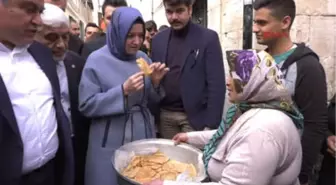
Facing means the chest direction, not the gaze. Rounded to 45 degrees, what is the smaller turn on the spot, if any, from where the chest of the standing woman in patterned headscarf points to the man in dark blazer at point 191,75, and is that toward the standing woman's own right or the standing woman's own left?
approximately 90° to the standing woman's own right

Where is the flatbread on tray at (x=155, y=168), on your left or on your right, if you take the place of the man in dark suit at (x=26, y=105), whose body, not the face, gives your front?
on your left

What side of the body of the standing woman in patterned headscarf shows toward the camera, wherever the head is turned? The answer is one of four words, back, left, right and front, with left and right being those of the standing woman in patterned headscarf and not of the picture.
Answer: left

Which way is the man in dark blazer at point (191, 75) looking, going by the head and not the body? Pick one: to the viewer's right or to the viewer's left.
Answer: to the viewer's left

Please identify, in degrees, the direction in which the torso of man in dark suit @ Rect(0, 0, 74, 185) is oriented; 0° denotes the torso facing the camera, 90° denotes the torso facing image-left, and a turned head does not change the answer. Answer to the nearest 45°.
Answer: approximately 315°

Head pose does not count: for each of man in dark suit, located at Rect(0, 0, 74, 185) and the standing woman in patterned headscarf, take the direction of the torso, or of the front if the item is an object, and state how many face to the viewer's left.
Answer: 1

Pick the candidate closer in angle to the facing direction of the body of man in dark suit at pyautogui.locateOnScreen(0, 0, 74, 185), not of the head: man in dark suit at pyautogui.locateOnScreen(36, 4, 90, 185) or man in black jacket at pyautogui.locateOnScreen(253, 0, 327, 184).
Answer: the man in black jacket

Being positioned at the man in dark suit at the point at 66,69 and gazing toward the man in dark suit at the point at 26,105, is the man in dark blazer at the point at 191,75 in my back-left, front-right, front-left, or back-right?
back-left

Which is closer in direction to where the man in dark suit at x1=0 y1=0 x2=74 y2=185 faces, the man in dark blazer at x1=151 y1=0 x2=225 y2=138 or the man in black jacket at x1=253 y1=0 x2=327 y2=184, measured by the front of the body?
the man in black jacket

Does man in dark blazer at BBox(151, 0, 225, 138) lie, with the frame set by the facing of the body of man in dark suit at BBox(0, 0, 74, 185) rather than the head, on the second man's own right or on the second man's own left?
on the second man's own left

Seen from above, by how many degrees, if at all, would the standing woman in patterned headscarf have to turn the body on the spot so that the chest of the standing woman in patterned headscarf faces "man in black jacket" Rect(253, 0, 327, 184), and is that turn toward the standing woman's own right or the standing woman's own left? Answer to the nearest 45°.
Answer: approximately 135° to the standing woman's own right

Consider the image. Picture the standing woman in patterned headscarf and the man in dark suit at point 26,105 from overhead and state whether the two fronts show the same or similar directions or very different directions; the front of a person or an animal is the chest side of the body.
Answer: very different directions

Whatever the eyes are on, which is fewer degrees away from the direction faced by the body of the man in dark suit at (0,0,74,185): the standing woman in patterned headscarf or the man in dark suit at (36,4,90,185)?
the standing woman in patterned headscarf

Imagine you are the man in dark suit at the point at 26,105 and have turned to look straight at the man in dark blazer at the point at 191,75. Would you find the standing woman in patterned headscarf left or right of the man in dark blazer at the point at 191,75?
right

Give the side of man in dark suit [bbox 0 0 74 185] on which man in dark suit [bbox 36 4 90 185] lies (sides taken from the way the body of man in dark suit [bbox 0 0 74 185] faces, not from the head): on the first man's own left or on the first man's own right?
on the first man's own left

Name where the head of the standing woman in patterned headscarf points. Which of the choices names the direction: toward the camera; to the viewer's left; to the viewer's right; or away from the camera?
to the viewer's left
